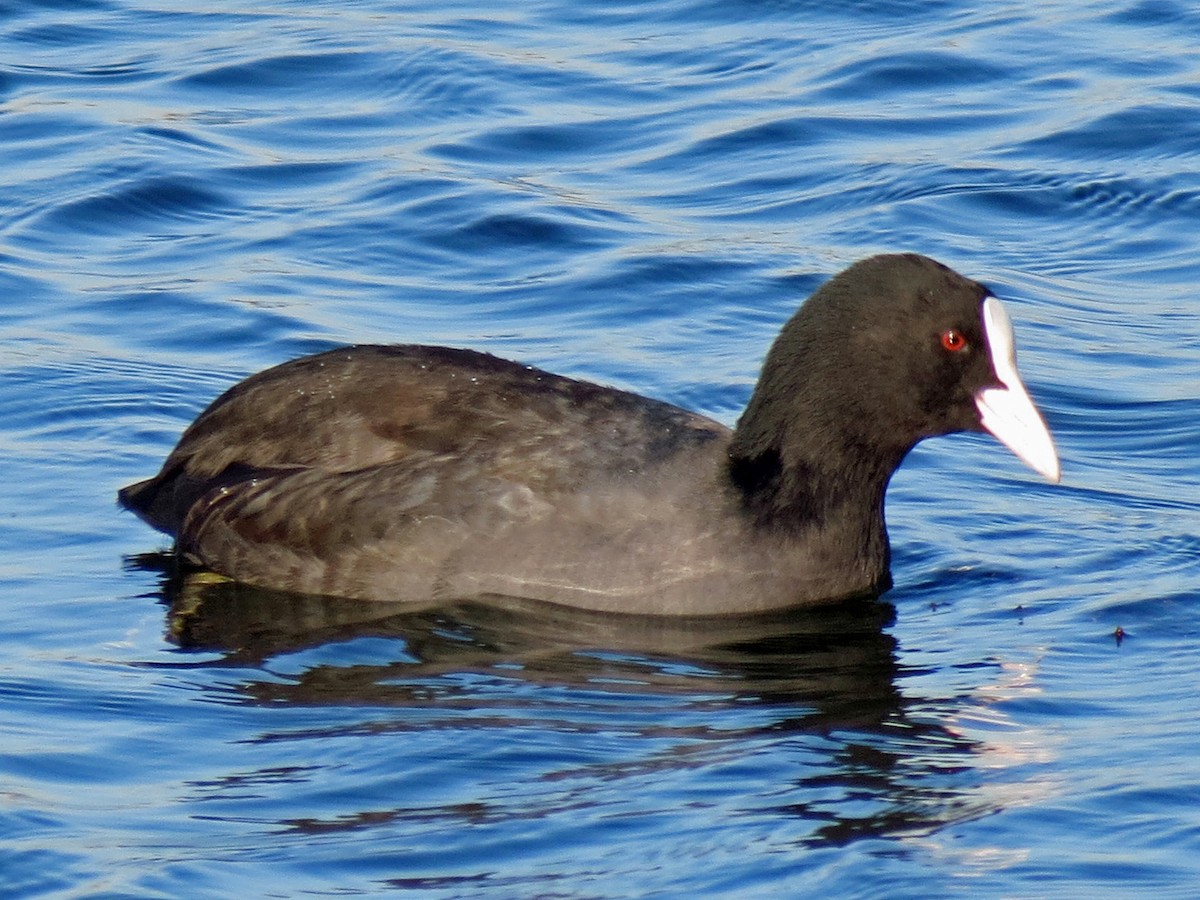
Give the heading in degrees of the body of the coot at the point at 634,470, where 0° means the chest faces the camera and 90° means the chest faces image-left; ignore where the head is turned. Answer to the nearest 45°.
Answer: approximately 270°
